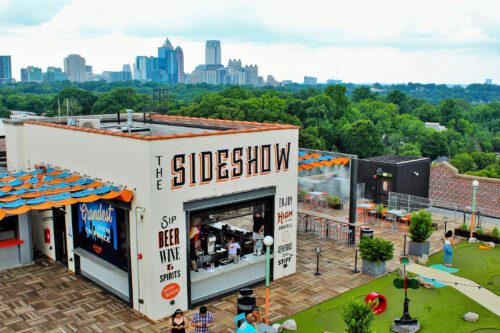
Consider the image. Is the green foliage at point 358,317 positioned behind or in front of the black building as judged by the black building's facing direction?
in front

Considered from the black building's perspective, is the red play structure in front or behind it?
in front

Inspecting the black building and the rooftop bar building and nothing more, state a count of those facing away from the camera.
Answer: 0

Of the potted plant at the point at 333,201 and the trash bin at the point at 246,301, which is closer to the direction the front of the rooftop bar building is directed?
the trash bin

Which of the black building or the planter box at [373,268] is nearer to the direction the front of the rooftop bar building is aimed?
the planter box

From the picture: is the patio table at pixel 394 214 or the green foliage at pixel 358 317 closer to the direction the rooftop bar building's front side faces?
the green foliage

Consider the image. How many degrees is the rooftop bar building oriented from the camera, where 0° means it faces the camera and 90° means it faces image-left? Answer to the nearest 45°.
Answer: approximately 315°

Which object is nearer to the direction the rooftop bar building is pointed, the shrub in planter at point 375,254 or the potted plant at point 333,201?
the shrub in planter
